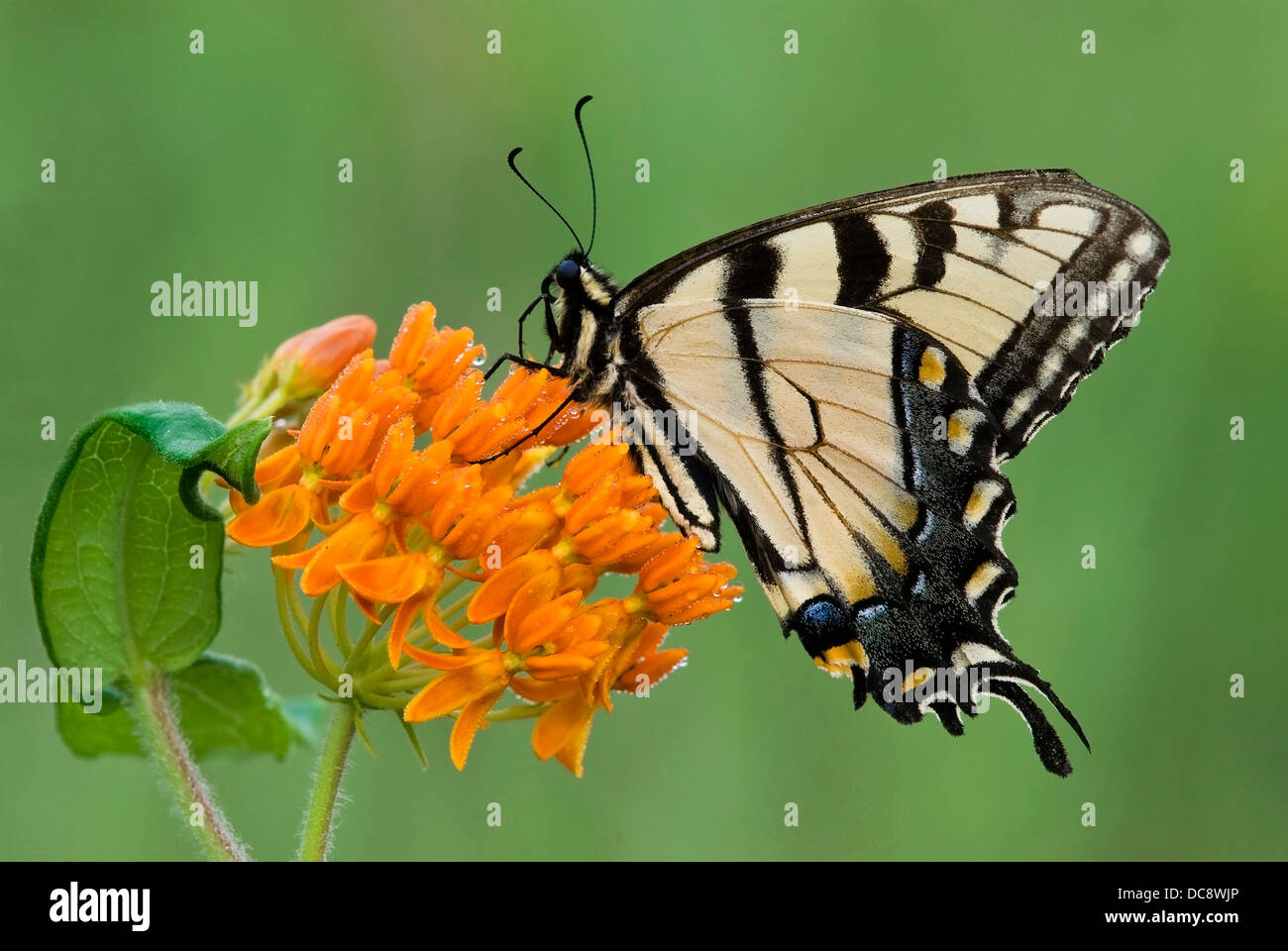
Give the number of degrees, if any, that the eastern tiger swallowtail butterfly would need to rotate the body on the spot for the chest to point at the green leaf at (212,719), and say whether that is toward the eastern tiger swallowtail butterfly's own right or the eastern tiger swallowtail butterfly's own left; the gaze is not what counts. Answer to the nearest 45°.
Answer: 0° — it already faces it

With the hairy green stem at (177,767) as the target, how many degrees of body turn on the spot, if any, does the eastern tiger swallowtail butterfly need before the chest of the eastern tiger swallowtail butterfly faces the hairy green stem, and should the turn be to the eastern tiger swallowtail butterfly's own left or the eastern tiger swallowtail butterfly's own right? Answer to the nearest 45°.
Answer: approximately 45° to the eastern tiger swallowtail butterfly's own left

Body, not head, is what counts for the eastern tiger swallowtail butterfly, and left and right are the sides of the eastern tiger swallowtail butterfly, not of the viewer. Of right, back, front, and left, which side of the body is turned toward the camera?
left
